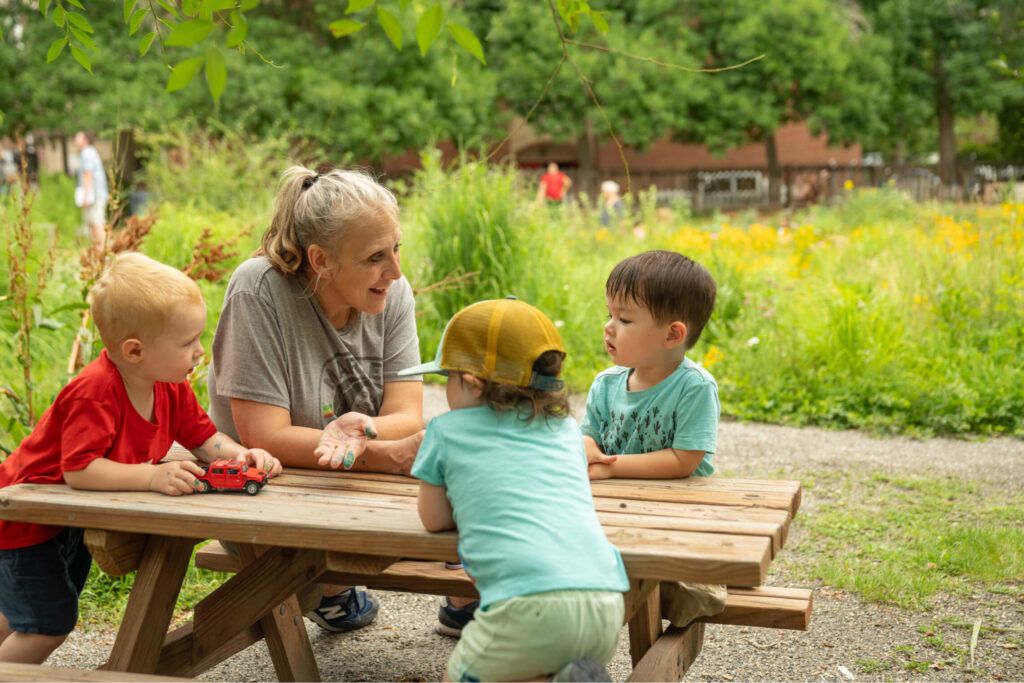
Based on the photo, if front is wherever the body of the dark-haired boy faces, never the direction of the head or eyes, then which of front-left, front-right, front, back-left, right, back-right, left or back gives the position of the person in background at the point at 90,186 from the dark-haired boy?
right

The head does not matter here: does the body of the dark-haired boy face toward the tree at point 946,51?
no

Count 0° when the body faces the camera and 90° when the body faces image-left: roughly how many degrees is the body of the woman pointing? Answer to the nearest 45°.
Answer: approximately 315°

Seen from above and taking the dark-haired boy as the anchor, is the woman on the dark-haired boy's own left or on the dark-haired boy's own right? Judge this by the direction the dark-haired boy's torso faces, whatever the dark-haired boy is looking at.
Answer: on the dark-haired boy's own right

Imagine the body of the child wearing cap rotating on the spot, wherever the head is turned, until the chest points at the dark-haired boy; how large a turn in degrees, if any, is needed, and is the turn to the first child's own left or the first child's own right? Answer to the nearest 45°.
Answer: approximately 90° to the first child's own right

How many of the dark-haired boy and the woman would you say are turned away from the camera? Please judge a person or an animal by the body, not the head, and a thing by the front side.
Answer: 0

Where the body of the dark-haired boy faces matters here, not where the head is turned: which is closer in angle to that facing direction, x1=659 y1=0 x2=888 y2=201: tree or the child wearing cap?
the child wearing cap

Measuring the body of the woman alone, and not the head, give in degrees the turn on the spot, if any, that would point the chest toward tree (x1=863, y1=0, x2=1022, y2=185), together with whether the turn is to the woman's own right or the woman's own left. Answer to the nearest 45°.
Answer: approximately 90° to the woman's own left

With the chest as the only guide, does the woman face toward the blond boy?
no

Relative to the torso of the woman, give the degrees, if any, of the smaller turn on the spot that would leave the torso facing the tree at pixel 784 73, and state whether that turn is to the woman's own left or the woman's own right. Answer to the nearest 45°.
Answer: approximately 90° to the woman's own left

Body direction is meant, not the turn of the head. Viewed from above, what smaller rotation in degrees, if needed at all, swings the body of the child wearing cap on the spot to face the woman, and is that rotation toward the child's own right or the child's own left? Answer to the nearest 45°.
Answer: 0° — they already face them

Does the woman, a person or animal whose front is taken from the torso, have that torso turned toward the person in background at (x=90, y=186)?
no

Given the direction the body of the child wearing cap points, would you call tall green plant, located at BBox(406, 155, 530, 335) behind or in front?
in front

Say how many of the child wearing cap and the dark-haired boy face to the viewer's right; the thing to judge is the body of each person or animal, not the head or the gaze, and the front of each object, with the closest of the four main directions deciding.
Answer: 0

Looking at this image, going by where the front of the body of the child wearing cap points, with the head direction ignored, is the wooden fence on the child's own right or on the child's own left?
on the child's own right

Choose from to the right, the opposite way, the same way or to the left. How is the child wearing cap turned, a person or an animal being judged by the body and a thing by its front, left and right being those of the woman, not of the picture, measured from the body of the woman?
the opposite way

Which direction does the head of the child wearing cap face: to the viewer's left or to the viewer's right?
to the viewer's left

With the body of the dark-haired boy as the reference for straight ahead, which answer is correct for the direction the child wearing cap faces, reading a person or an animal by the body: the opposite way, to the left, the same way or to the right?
to the right

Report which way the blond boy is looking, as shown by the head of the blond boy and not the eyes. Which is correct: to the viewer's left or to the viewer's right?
to the viewer's right
